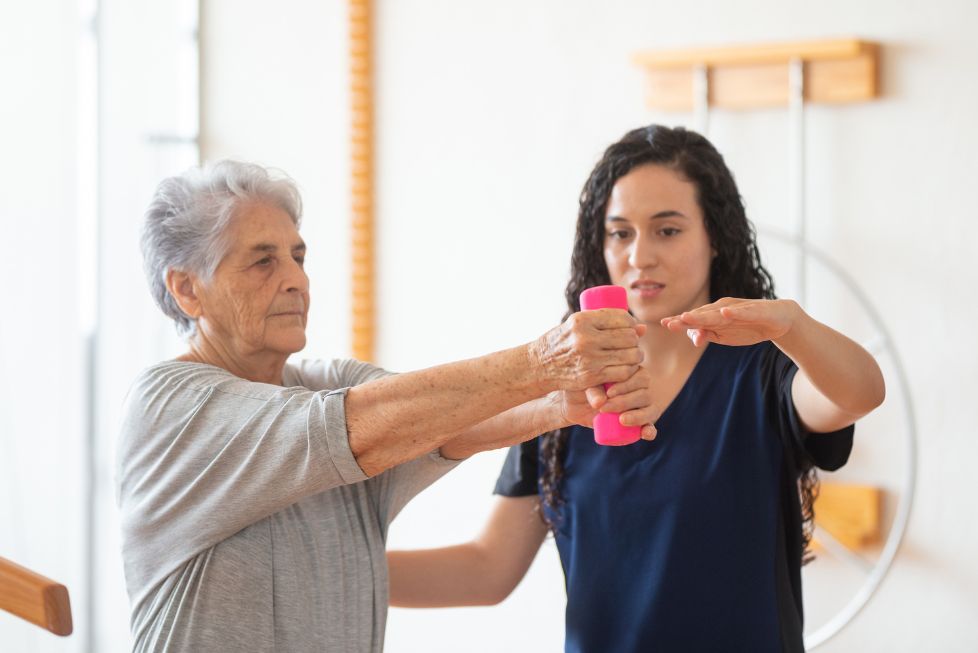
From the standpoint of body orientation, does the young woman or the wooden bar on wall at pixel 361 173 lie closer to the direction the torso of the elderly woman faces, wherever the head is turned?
the young woman

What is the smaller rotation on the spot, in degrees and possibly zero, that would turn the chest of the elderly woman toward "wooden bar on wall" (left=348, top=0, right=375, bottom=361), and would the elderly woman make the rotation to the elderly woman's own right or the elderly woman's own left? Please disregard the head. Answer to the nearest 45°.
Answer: approximately 135° to the elderly woman's own left

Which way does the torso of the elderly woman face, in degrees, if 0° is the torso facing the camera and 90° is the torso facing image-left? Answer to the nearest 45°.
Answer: approximately 315°

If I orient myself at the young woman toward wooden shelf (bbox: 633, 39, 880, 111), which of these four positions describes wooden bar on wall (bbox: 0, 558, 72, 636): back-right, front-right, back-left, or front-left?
back-left

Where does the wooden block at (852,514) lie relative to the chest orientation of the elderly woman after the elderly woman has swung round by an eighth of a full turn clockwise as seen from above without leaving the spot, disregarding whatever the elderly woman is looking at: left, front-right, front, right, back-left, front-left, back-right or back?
back-left

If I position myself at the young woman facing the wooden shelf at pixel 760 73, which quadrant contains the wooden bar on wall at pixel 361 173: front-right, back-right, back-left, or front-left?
front-left

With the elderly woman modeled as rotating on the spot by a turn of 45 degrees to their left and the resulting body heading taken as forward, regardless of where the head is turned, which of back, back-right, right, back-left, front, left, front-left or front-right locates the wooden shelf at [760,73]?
front-left

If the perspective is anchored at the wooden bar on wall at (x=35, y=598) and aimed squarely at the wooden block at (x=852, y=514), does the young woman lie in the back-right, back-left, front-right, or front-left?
front-right

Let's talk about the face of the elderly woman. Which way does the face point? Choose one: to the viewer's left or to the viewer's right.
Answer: to the viewer's right
